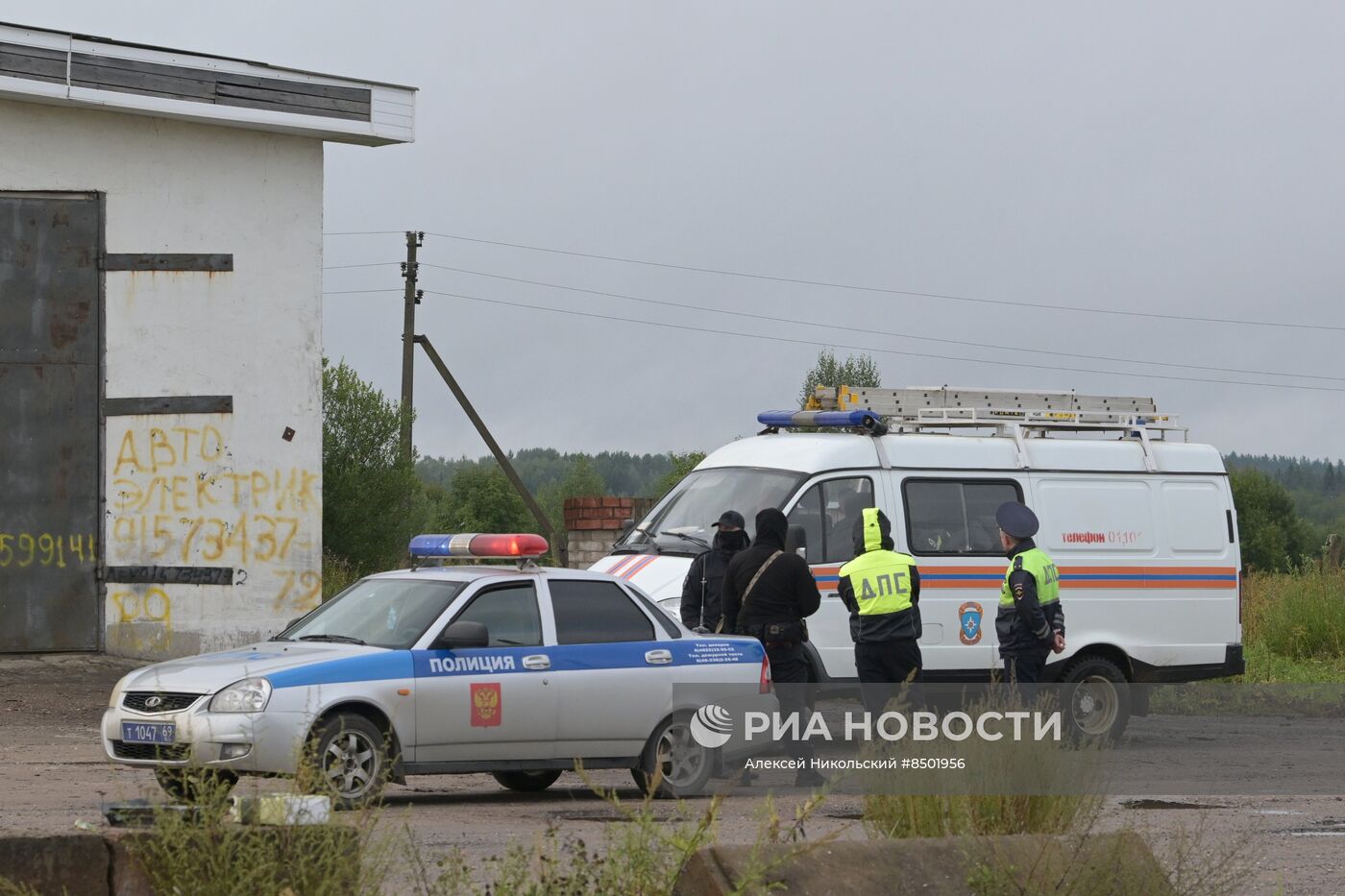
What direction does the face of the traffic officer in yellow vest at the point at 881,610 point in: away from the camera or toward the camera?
away from the camera

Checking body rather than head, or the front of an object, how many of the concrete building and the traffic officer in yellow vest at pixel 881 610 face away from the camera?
1

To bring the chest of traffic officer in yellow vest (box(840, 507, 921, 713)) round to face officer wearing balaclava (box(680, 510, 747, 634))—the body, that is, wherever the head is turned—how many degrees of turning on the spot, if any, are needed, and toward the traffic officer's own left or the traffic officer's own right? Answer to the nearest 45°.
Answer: approximately 45° to the traffic officer's own left

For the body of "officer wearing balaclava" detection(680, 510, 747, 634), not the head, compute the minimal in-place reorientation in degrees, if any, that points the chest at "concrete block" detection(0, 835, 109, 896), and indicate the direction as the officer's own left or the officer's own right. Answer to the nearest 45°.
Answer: approximately 45° to the officer's own right

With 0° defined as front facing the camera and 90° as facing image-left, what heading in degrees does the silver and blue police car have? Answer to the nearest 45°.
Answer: approximately 45°

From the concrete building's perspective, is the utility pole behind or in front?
behind

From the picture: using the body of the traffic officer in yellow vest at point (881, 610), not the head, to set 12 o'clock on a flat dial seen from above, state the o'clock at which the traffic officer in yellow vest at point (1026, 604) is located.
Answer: the traffic officer in yellow vest at point (1026, 604) is roughly at 2 o'clock from the traffic officer in yellow vest at point (881, 610).

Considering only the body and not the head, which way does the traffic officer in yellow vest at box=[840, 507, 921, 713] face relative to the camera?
away from the camera
